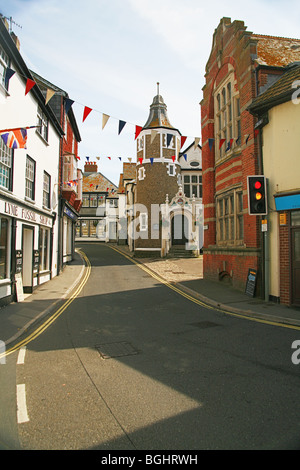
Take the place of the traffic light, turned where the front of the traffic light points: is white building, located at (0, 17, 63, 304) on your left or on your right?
on your right

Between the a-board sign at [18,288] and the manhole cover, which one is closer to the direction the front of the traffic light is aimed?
the manhole cover

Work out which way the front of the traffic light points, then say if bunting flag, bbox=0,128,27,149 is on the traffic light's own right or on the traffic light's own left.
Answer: on the traffic light's own right

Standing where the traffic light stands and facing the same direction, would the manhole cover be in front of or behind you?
in front

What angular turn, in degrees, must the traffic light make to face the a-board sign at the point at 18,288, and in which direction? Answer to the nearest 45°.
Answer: approximately 90° to its right

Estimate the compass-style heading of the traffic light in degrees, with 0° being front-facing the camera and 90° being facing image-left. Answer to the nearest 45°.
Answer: approximately 0°
